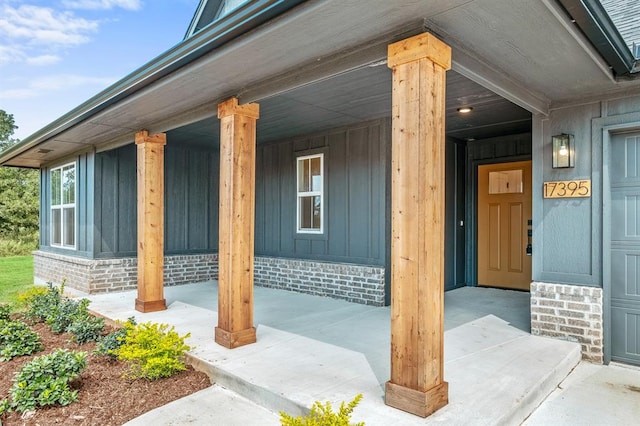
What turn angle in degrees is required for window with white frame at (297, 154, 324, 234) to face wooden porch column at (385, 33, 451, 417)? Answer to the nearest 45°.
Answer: approximately 45° to its left

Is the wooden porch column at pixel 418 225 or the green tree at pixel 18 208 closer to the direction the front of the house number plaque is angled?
the wooden porch column

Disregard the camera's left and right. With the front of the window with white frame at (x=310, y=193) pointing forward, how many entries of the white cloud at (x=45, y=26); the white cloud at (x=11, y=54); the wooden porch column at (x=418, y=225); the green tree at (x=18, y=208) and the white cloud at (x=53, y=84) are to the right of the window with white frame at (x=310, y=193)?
4

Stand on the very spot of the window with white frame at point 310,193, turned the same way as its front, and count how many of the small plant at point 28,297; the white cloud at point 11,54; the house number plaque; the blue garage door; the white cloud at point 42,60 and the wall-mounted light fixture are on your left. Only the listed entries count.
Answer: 3

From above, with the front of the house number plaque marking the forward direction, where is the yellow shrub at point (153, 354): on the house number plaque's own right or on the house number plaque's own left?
on the house number plaque's own right

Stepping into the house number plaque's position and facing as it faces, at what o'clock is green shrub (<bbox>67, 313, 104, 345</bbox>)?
The green shrub is roughly at 2 o'clock from the house number plaque.

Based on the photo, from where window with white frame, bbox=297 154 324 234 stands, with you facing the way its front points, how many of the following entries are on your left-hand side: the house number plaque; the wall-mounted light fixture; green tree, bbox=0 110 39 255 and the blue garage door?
3

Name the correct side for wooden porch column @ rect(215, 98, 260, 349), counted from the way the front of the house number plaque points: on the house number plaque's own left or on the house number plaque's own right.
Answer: on the house number plaque's own right

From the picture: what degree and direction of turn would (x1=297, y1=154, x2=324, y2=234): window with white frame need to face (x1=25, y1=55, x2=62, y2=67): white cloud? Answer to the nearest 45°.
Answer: approximately 90° to its right

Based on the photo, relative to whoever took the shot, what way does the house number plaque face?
facing the viewer

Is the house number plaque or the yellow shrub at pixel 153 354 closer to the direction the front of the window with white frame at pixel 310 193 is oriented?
the yellow shrub

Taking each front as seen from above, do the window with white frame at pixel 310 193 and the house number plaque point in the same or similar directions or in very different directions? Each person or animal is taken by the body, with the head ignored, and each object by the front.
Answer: same or similar directions

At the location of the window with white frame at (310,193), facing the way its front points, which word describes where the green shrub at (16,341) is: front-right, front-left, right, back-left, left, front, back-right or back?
front

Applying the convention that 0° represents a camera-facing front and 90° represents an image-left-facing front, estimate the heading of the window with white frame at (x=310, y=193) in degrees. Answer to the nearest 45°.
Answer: approximately 45°

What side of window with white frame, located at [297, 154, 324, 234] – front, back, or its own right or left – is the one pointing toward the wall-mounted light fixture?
left

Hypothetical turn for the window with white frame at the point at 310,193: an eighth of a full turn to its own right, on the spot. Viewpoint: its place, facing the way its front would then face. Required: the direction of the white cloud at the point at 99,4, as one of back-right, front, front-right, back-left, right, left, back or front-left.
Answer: front-right
